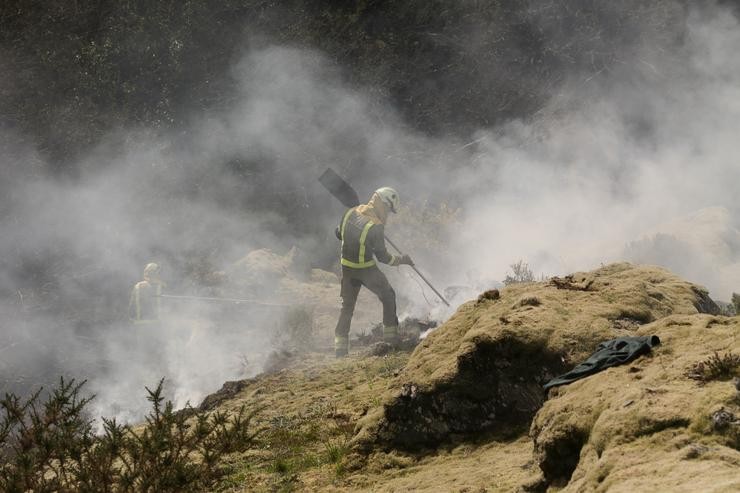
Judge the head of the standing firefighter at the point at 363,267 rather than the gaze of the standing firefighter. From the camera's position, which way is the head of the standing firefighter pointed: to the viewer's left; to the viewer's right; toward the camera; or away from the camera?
to the viewer's right

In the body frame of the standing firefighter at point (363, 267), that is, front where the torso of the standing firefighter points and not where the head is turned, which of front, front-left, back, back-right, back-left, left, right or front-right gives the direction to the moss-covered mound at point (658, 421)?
back-right

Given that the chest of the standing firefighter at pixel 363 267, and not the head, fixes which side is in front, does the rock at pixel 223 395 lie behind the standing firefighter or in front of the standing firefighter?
behind

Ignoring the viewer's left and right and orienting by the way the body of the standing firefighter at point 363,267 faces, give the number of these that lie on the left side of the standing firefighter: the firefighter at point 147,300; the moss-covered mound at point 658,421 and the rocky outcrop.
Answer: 1

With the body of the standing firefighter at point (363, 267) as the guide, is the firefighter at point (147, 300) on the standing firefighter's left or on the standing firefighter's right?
on the standing firefighter's left

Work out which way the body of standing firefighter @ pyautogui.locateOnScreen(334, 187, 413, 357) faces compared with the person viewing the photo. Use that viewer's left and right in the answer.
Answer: facing away from the viewer and to the right of the viewer
